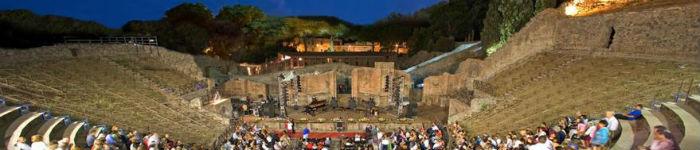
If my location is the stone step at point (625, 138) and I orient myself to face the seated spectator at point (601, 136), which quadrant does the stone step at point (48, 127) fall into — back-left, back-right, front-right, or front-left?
front-left
